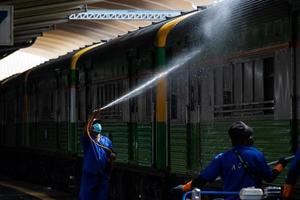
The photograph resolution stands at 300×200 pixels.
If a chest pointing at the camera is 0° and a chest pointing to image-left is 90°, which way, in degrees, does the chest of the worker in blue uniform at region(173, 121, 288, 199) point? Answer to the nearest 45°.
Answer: approximately 180°

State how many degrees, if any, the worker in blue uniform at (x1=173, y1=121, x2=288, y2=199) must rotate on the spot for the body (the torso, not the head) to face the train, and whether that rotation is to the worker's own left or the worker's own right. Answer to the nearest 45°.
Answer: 0° — they already face it

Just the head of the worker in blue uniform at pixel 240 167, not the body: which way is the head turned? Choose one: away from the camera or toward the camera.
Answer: away from the camera
